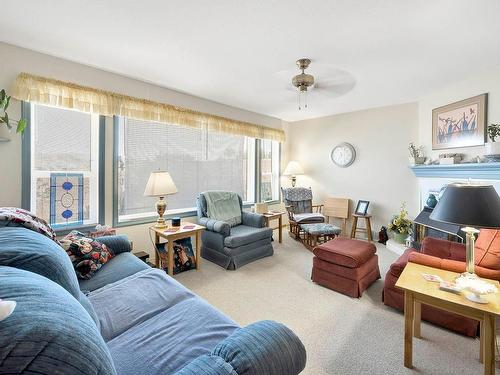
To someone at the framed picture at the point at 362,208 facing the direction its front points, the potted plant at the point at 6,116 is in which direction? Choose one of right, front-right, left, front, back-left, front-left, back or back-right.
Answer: front-right

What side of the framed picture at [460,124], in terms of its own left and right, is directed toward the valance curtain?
front

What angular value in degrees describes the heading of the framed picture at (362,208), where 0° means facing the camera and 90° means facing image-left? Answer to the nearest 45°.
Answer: approximately 0°

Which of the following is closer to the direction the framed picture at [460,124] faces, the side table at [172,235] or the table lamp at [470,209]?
the side table

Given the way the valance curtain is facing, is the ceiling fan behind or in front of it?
in front

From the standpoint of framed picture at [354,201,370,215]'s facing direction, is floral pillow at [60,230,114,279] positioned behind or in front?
in front

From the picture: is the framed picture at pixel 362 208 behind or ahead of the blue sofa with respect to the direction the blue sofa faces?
ahead

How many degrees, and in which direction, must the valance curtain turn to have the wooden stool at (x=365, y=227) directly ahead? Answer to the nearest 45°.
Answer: approximately 45° to its left

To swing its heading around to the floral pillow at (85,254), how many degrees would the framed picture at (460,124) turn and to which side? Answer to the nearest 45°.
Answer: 0° — it already faces it

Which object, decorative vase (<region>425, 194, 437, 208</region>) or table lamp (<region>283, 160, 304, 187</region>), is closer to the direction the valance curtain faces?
the decorative vase

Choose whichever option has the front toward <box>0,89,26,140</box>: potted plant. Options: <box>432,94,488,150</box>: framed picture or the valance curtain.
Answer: the framed picture
